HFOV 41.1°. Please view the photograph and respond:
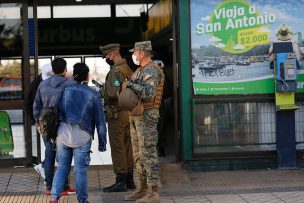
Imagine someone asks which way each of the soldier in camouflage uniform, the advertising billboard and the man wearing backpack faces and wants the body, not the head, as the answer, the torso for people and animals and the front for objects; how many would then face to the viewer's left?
1

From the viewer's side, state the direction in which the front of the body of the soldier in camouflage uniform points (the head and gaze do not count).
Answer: to the viewer's left

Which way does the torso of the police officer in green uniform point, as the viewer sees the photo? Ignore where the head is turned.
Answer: to the viewer's left

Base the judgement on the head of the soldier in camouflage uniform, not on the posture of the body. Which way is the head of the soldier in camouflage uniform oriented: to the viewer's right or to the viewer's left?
to the viewer's left

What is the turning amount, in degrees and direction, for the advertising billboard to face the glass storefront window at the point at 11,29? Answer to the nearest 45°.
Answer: approximately 90° to its right

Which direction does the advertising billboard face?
toward the camera

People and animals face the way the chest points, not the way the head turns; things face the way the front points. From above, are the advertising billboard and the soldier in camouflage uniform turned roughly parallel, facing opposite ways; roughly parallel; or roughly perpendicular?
roughly perpendicular

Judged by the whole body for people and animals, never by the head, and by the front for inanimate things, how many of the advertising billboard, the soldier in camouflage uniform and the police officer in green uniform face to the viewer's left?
2

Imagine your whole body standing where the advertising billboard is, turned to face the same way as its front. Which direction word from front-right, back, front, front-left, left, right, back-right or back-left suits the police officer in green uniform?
front-right

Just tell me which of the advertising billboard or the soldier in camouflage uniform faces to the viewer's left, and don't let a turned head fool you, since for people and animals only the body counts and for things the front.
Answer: the soldier in camouflage uniform

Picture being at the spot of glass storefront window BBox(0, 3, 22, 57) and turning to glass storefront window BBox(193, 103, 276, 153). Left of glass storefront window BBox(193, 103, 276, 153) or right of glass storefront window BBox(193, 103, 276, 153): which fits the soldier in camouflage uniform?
right

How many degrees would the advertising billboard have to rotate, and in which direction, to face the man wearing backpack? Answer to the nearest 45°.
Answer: approximately 45° to its right

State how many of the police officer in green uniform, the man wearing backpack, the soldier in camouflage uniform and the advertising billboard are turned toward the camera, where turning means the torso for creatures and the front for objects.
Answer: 1

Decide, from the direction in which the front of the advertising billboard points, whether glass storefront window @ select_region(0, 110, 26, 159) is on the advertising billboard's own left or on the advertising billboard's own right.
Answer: on the advertising billboard's own right

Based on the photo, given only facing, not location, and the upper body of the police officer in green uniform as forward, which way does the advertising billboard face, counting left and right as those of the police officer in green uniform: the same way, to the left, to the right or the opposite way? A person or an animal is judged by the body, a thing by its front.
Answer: to the left

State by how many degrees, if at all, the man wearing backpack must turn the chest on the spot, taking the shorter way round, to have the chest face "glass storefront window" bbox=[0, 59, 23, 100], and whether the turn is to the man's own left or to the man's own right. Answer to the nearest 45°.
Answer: approximately 45° to the man's own left

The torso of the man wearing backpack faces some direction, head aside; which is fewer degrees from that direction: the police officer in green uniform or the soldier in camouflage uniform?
the police officer in green uniform
